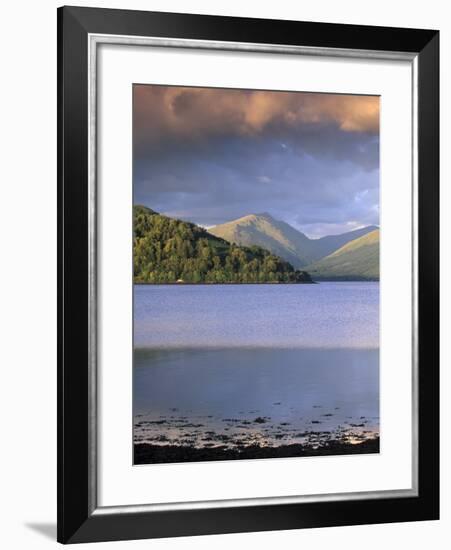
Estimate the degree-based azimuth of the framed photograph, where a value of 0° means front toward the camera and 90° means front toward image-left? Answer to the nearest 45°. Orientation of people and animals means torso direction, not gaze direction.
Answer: approximately 315°
